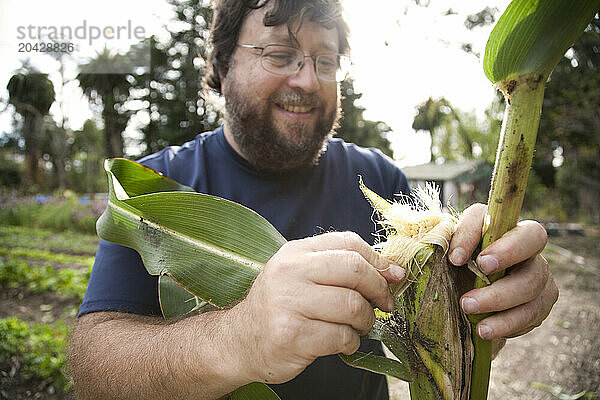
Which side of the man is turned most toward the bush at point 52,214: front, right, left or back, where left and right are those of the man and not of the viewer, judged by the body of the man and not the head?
back

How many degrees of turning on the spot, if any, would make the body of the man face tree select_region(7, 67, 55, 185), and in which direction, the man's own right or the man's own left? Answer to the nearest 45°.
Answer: approximately 180°

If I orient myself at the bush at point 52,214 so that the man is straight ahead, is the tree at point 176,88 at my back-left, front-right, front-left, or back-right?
back-left

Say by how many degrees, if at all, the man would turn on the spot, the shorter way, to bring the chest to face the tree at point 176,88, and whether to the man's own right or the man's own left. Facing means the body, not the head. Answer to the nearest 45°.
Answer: approximately 135° to the man's own left

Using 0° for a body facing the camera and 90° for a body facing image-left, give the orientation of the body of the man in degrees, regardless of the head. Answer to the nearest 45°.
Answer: approximately 315°

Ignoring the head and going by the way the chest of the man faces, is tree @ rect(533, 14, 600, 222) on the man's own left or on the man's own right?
on the man's own left

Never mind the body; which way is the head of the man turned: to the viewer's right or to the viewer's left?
to the viewer's right
